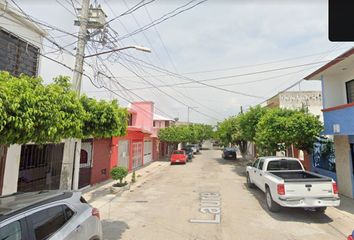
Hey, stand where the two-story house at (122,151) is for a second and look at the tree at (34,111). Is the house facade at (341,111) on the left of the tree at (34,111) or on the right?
left

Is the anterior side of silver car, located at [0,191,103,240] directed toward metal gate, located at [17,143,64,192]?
no
